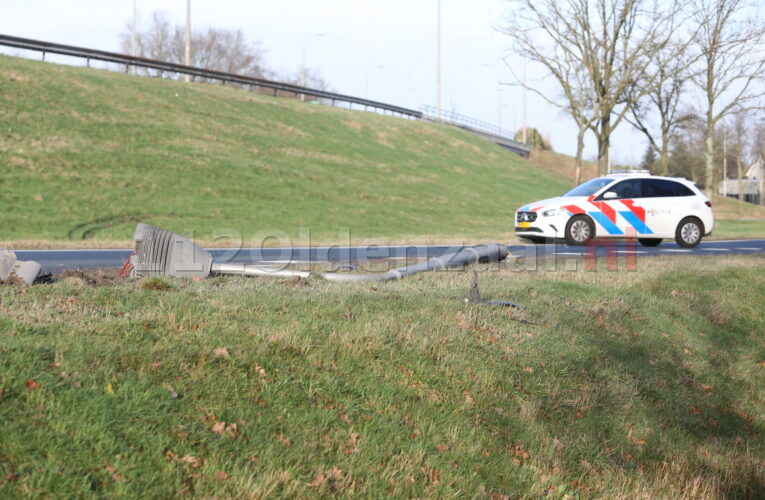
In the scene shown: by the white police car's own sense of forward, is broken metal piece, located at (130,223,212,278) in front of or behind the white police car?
in front

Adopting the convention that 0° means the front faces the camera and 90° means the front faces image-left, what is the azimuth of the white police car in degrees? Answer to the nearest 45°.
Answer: approximately 45°

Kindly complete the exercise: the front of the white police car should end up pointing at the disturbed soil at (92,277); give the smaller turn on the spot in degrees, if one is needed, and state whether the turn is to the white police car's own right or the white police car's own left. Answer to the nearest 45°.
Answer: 0° — it already faces it

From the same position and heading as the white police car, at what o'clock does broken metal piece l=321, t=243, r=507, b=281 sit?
The broken metal piece is roughly at 11 o'clock from the white police car.

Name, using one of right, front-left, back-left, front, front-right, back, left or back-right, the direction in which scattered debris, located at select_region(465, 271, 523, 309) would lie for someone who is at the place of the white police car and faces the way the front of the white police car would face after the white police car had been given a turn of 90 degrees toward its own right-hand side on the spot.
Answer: back-left

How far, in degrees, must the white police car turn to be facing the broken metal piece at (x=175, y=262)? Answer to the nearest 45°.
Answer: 0° — it already faces it
